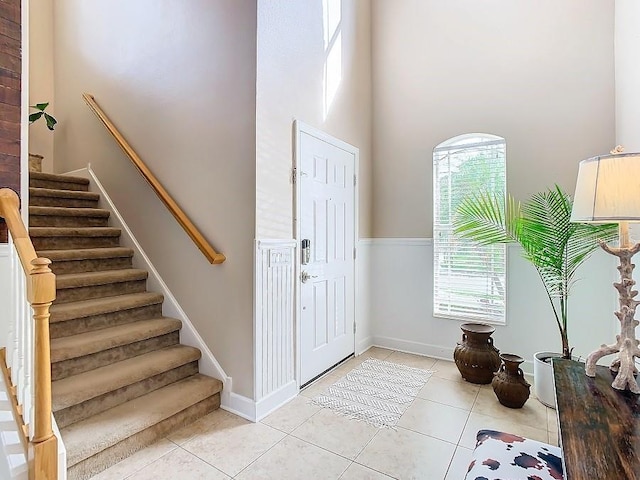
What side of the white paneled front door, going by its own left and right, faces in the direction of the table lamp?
front

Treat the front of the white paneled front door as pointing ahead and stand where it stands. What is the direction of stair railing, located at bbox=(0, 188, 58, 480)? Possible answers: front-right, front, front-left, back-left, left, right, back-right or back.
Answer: right

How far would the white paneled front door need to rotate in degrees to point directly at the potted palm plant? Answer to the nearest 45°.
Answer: approximately 45° to its left

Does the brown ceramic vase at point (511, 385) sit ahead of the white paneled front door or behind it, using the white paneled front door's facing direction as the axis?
ahead

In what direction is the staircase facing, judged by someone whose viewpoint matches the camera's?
facing the viewer and to the right of the viewer

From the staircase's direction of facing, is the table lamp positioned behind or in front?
in front

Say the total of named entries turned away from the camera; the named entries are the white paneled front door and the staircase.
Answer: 0

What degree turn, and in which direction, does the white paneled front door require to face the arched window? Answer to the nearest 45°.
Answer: approximately 45° to its left

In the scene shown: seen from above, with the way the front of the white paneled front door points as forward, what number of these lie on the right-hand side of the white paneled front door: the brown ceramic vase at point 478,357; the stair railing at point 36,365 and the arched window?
1
